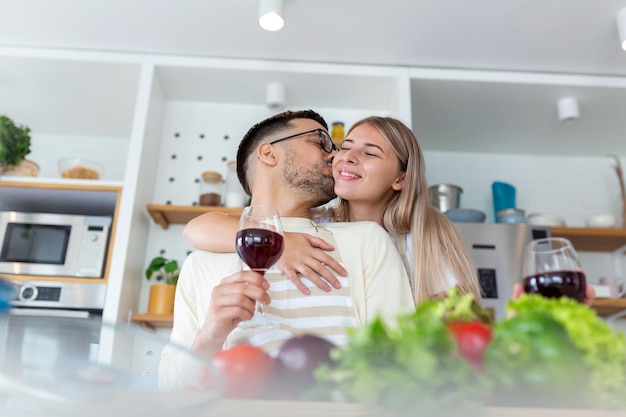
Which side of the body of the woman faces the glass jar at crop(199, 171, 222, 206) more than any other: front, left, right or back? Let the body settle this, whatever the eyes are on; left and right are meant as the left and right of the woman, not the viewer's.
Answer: right

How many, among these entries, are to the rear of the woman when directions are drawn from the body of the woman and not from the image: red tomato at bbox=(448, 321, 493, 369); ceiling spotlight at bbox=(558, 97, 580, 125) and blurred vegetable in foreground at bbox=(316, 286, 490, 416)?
1

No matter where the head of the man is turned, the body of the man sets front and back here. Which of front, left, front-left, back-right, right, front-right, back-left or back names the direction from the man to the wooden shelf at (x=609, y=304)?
back-left

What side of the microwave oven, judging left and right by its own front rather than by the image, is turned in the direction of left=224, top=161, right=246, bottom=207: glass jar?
left

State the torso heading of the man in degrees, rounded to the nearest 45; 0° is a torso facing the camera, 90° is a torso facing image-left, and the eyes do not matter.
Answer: approximately 0°

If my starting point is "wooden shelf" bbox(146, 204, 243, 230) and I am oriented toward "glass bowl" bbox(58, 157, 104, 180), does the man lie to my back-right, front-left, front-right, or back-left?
back-left

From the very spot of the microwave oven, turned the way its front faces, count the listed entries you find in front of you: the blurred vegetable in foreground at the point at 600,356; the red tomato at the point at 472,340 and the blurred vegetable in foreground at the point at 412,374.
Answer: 3

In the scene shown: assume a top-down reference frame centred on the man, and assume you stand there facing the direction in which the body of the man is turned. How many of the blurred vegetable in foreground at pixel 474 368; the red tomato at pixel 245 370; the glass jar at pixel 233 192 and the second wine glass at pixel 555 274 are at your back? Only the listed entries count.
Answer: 1

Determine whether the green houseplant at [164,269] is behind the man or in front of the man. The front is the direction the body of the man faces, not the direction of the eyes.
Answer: behind

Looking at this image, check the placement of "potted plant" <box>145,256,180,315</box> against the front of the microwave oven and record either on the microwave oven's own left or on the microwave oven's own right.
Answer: on the microwave oven's own left

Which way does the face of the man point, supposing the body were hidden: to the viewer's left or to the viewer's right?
to the viewer's right
